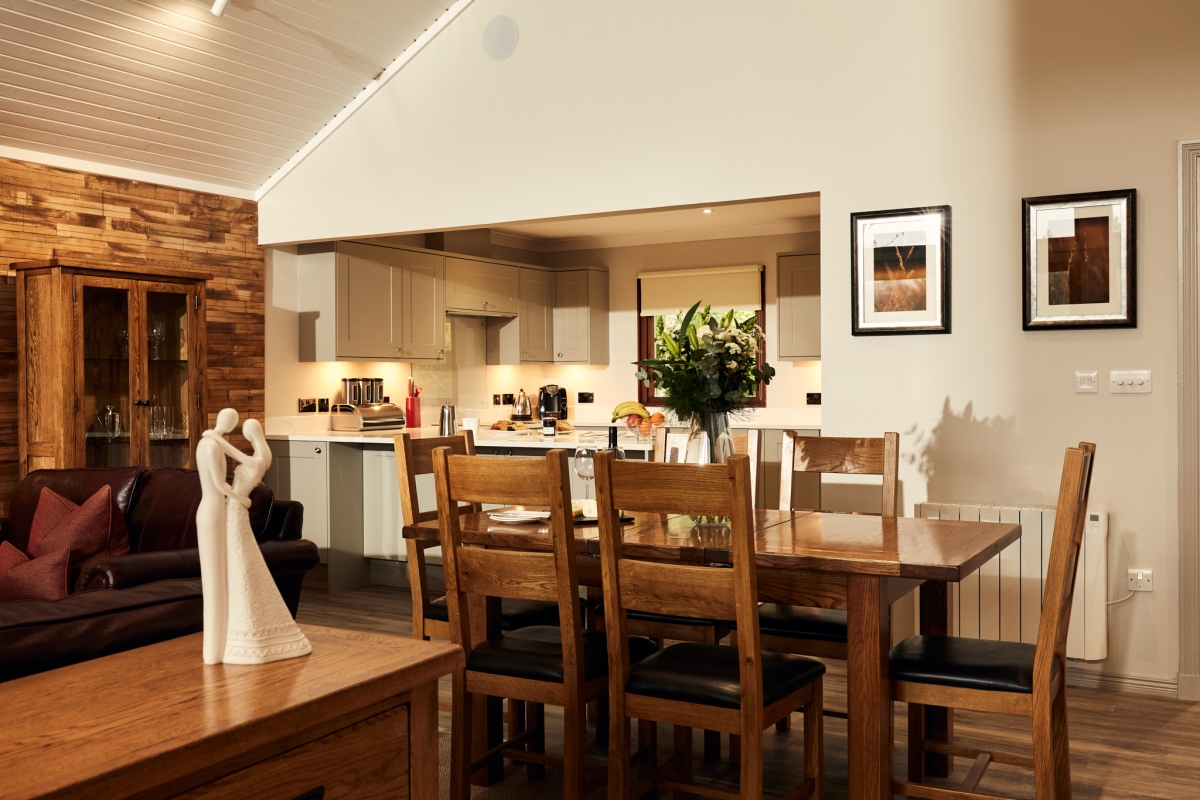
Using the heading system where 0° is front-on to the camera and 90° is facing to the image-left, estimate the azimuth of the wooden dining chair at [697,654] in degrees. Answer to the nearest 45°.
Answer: approximately 225°

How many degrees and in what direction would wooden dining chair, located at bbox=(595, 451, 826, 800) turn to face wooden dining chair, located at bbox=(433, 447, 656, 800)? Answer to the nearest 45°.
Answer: approximately 135° to its left

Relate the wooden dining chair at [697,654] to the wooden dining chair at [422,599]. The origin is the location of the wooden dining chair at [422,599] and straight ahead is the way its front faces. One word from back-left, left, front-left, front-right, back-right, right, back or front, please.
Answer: front

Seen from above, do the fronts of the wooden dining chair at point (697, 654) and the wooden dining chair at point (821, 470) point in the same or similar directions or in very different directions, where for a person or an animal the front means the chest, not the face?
very different directions

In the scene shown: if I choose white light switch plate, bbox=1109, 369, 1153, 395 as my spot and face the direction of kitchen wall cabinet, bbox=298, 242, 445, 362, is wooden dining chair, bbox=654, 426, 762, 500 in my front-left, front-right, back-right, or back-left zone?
front-left

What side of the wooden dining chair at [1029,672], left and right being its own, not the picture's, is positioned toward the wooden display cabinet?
front

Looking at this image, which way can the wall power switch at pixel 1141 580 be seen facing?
toward the camera

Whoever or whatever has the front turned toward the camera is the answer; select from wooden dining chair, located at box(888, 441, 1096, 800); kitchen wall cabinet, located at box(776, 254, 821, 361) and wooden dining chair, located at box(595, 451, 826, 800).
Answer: the kitchen wall cabinet

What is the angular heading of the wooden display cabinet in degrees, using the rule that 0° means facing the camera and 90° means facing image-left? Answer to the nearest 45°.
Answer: approximately 315°

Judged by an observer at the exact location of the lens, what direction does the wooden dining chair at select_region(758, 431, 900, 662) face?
facing the viewer and to the left of the viewer

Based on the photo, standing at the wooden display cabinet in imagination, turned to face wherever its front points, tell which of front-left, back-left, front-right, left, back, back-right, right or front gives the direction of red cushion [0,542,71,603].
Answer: front-right

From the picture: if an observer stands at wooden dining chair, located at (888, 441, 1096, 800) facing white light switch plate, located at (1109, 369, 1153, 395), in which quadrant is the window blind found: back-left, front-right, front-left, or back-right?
front-left

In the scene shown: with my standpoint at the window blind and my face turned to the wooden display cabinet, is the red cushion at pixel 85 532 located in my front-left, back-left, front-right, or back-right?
front-left
